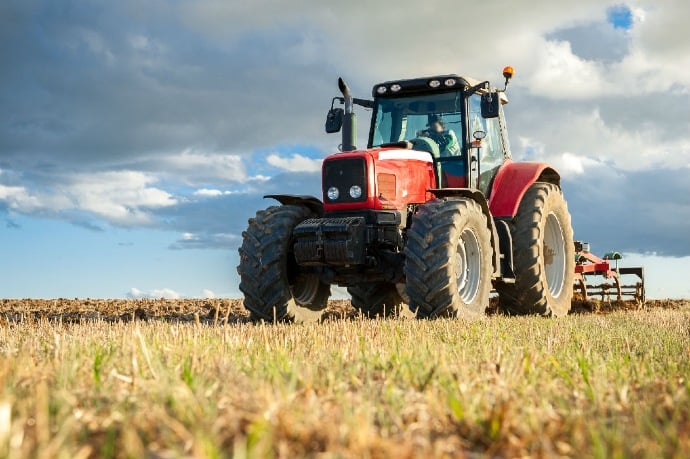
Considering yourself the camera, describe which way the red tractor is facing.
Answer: facing the viewer and to the left of the viewer

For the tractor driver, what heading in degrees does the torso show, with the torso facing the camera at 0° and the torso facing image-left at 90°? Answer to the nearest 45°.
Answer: approximately 45°
